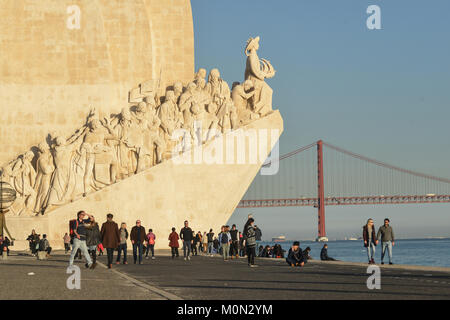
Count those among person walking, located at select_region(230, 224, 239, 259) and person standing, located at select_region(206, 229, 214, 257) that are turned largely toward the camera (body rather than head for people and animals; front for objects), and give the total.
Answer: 1

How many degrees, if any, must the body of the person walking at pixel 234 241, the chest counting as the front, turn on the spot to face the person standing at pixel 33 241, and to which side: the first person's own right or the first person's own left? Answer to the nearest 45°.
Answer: approximately 90° to the first person's own right

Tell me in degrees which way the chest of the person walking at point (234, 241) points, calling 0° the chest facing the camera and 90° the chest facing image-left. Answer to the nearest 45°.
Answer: approximately 0°
